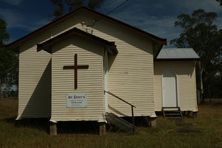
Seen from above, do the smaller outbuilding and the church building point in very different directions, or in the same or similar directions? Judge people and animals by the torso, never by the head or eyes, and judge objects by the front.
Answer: same or similar directions

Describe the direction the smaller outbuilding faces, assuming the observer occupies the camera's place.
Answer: facing the viewer

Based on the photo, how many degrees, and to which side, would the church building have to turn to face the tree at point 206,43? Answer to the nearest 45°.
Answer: approximately 135° to its left

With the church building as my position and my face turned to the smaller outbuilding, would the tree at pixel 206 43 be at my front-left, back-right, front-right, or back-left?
front-left

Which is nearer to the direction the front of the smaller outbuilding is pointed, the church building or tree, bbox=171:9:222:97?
the church building

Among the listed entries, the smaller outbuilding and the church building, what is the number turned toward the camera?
2

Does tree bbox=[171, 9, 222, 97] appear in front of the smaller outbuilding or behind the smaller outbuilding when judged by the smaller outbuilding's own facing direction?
behind

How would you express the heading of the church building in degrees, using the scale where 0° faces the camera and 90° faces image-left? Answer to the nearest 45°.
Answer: approximately 0°

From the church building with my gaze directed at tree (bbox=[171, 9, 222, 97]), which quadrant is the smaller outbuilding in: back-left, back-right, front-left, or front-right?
front-right

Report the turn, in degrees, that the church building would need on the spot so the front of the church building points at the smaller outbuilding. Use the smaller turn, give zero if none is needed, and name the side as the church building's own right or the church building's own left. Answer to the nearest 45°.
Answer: approximately 135° to the church building's own left
